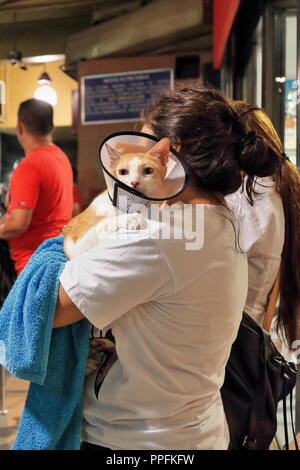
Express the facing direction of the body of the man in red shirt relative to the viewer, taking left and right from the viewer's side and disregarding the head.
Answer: facing away from the viewer and to the left of the viewer

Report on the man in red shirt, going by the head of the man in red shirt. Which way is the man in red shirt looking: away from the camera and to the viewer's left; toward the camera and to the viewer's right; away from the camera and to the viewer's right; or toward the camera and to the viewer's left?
away from the camera and to the viewer's left

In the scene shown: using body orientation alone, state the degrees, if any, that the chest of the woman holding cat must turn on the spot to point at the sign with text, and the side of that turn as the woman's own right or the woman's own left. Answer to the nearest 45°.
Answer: approximately 45° to the woman's own right

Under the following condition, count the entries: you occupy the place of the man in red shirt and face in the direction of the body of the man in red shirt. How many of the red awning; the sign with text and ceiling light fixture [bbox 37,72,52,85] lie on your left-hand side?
0

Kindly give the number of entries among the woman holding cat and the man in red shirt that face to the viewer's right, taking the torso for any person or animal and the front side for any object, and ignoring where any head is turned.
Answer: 0

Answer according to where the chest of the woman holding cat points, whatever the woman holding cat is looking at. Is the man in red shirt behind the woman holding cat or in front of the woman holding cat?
in front

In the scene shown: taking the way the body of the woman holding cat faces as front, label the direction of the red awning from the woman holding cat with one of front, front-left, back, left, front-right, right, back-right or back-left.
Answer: front-right

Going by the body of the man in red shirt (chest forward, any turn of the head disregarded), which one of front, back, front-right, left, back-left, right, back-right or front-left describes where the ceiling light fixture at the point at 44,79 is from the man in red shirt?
front-right

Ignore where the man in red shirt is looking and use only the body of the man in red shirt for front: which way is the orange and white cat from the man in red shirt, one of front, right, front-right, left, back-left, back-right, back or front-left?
back-left

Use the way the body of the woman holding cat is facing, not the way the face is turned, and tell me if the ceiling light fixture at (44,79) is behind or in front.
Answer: in front

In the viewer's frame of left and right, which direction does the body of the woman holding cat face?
facing away from the viewer and to the left of the viewer
